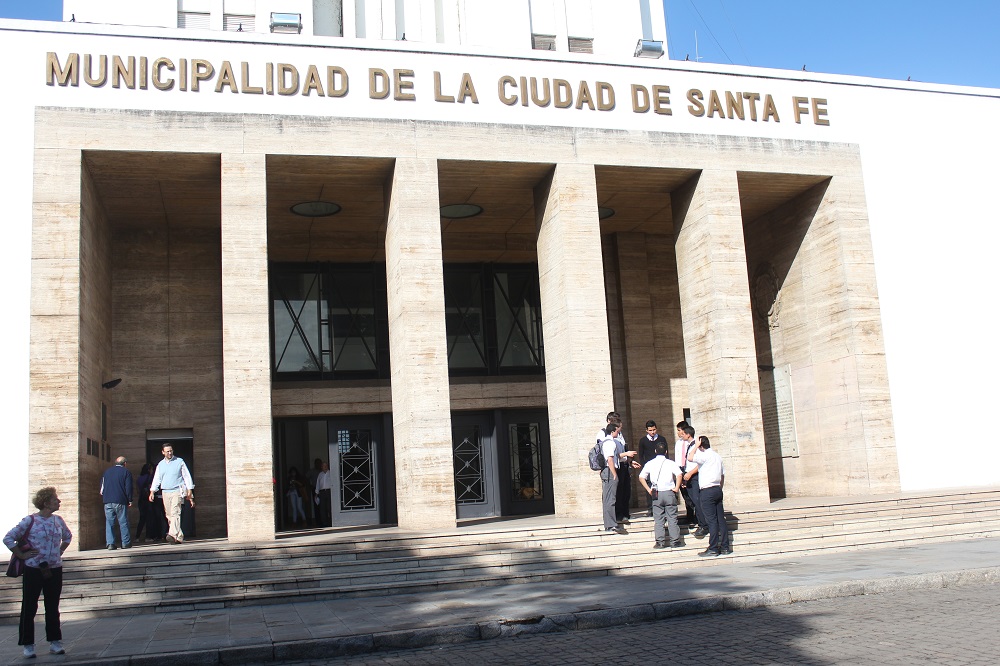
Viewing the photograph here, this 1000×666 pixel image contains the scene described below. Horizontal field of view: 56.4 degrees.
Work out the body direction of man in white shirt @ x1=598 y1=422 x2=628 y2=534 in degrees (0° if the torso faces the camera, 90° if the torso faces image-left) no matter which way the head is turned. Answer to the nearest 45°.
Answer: approximately 270°

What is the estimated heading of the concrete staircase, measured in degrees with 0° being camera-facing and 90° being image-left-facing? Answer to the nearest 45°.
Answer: approximately 0°

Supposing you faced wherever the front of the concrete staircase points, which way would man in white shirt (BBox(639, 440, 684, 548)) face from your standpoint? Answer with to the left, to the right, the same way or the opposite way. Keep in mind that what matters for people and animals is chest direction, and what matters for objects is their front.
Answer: the opposite way

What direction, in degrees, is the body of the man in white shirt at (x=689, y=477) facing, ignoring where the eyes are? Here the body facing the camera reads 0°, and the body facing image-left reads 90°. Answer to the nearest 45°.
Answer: approximately 45°

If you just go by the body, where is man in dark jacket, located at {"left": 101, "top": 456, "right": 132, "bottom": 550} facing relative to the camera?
away from the camera

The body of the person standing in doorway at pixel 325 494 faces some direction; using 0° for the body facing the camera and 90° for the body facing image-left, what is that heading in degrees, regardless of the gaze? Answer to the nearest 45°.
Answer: approximately 0°

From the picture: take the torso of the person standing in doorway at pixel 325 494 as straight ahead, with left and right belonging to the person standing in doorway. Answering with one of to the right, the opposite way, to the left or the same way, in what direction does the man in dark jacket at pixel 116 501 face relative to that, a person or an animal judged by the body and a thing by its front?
the opposite way

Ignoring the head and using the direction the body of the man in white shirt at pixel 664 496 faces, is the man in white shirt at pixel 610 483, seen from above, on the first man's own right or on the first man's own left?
on the first man's own left

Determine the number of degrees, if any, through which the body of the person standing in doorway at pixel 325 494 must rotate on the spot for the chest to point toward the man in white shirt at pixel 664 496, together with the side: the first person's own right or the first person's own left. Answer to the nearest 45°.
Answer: approximately 45° to the first person's own left

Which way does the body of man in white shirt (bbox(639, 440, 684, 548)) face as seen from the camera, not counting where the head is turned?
away from the camera

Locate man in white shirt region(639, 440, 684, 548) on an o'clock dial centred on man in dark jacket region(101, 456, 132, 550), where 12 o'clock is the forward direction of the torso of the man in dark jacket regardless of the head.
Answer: The man in white shirt is roughly at 4 o'clock from the man in dark jacket.

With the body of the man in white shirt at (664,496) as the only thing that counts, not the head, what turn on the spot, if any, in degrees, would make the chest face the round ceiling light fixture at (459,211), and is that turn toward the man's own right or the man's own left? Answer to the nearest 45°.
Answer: approximately 45° to the man's own left
